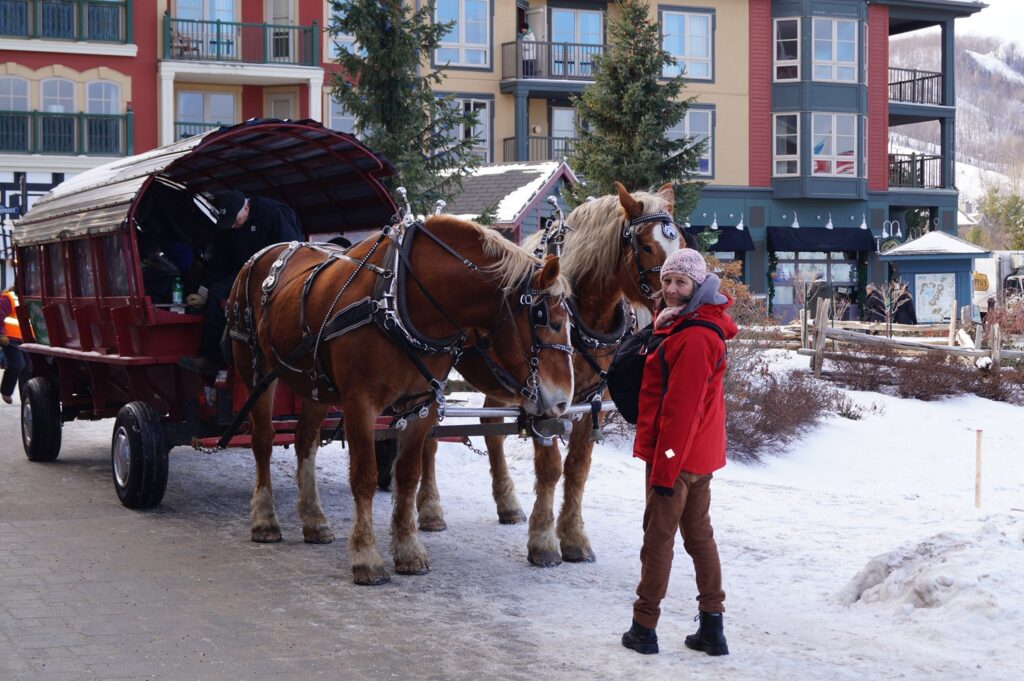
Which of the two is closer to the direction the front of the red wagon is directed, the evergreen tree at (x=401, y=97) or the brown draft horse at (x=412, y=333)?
the brown draft horse

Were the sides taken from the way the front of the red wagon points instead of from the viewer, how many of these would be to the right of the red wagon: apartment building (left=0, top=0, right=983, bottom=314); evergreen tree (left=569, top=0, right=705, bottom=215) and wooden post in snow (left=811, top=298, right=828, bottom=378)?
0

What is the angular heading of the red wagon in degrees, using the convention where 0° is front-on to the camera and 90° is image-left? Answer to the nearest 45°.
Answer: approximately 315°

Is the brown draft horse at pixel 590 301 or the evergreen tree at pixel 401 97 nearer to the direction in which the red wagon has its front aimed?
the brown draft horse

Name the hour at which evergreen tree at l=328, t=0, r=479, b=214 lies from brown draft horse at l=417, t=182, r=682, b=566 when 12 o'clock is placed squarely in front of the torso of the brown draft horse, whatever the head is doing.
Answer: The evergreen tree is roughly at 7 o'clock from the brown draft horse.

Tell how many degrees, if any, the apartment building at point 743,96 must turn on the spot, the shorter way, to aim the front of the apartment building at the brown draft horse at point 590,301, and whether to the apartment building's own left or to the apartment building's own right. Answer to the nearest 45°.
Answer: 0° — it already faces it

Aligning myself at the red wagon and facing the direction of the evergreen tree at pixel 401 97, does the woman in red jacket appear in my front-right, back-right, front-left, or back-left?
back-right

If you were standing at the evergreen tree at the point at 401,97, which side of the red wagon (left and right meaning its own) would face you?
left

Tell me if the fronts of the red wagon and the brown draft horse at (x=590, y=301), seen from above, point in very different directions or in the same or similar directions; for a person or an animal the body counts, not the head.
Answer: same or similar directions

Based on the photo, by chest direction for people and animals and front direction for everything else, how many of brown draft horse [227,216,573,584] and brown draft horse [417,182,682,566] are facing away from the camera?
0

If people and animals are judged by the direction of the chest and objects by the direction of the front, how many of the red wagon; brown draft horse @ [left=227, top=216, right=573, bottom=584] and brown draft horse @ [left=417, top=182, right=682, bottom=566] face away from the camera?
0

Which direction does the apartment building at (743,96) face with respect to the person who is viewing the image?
facing the viewer

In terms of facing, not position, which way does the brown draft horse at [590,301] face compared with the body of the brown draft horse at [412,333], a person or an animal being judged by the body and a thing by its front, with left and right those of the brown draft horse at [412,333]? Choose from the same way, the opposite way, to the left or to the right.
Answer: the same way

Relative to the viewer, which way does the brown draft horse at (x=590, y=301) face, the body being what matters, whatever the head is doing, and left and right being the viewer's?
facing the viewer and to the right of the viewer

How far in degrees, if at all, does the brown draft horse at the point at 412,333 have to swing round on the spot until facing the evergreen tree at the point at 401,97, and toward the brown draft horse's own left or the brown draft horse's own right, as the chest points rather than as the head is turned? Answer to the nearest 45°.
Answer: approximately 135° to the brown draft horse's own left
